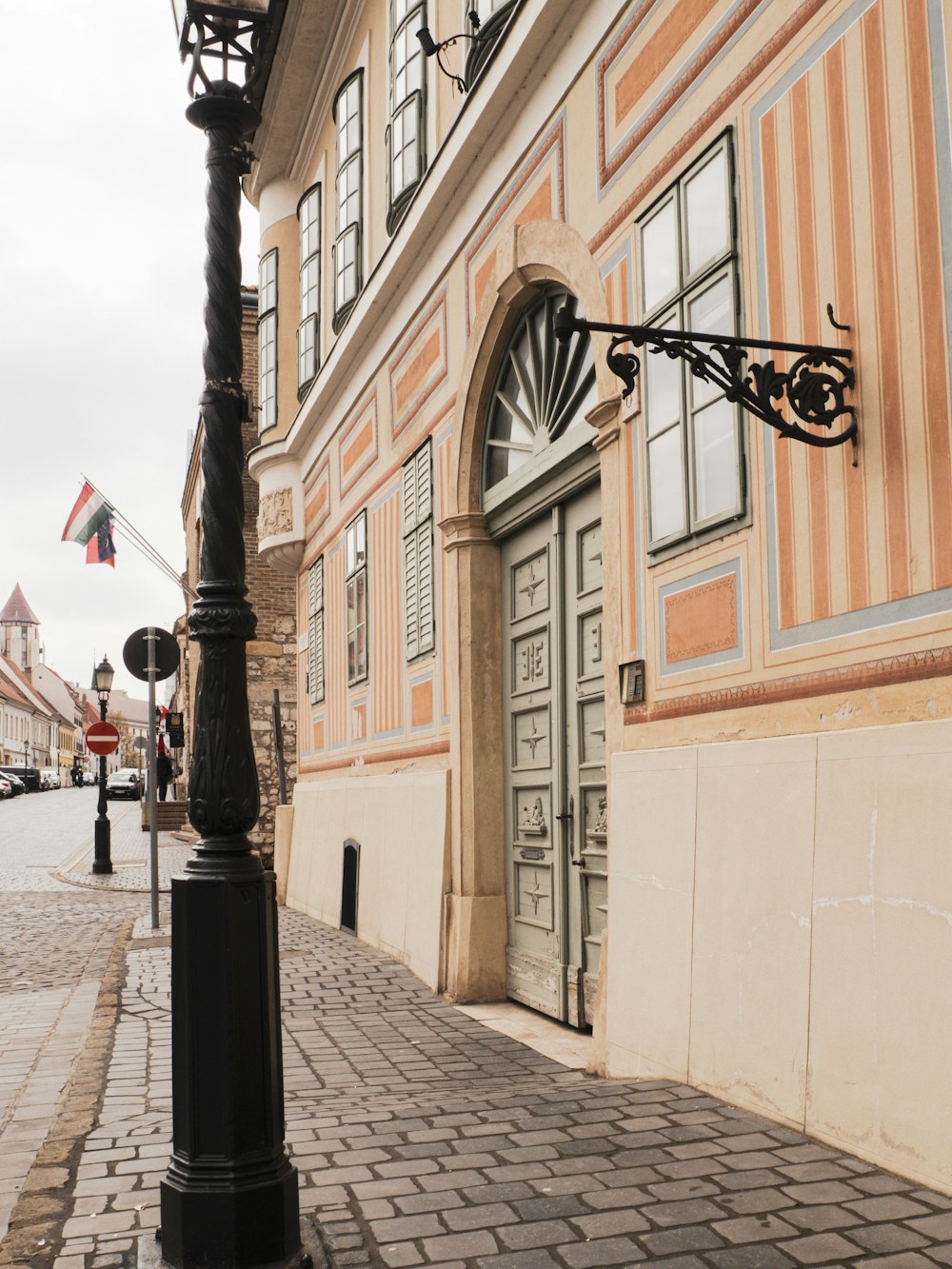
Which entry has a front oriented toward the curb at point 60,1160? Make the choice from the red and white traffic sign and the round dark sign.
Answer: the red and white traffic sign

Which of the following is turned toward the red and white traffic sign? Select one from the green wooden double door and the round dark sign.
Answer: the round dark sign

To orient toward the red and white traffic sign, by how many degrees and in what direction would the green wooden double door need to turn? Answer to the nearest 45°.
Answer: approximately 90° to its right

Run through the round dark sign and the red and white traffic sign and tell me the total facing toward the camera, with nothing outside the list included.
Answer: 1

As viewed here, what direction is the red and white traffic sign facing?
toward the camera

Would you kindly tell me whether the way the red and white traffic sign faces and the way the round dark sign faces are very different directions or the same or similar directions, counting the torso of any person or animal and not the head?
very different directions

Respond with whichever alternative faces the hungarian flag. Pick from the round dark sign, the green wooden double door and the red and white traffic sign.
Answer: the round dark sign

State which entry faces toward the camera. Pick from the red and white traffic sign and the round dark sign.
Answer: the red and white traffic sign

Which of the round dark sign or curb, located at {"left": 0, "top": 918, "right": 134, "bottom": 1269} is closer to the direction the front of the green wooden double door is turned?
the curb

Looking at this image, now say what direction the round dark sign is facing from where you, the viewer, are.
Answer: facing away from the viewer

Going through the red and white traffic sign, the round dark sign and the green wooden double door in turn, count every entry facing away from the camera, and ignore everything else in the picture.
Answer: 1

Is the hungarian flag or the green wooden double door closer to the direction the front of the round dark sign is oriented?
the hungarian flag

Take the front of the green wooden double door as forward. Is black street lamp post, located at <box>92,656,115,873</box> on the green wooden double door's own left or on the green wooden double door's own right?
on the green wooden double door's own right

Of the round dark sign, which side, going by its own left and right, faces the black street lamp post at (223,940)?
back

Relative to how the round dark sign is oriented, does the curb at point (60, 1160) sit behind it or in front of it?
behind

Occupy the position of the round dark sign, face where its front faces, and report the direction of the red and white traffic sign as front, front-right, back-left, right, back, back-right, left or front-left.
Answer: front

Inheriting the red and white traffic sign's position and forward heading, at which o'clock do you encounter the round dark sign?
The round dark sign is roughly at 12 o'clock from the red and white traffic sign.

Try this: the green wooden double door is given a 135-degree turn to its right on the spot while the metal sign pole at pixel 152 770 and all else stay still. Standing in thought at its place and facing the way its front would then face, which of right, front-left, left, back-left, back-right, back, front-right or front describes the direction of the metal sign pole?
front-left
